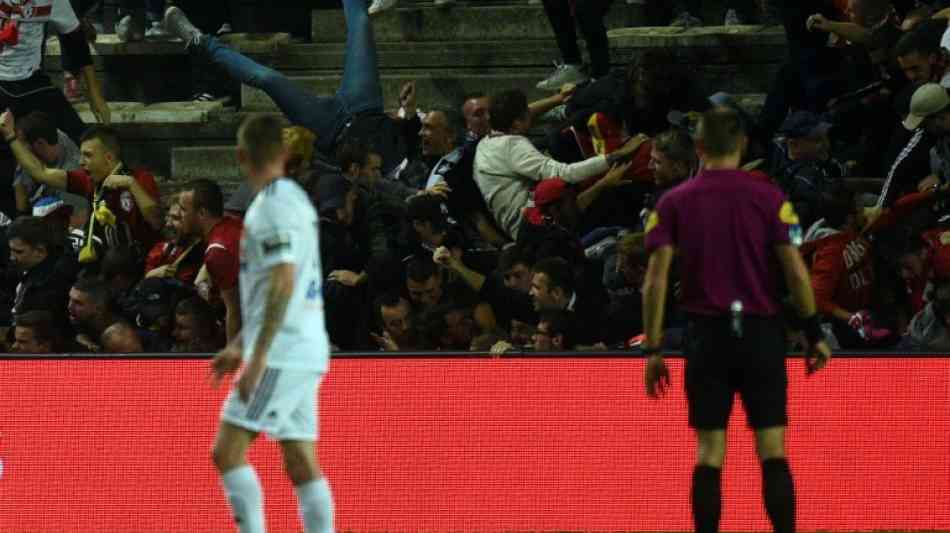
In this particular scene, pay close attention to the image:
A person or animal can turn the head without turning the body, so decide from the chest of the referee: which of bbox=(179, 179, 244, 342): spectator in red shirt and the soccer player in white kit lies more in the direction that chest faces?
the spectator in red shirt

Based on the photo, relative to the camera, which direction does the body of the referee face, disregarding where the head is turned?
away from the camera

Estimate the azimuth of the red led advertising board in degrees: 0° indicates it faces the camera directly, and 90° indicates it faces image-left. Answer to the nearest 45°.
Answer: approximately 0°

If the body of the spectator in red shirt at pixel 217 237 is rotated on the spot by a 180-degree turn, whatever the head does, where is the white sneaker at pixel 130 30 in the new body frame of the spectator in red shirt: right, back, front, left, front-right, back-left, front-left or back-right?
left

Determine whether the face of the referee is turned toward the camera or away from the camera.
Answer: away from the camera

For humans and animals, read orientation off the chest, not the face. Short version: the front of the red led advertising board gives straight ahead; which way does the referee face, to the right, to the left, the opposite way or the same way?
the opposite way
